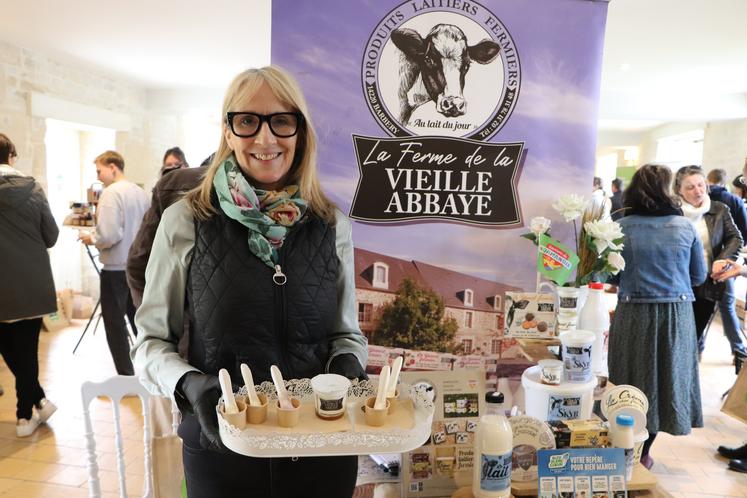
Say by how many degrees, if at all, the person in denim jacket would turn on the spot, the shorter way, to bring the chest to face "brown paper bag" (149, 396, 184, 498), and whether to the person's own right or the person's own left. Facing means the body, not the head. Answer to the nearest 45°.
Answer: approximately 135° to the person's own left

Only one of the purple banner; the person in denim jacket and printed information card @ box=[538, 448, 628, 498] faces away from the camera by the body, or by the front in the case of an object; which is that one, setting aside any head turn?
the person in denim jacket

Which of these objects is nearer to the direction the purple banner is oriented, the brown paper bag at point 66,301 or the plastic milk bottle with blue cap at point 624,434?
the plastic milk bottle with blue cap

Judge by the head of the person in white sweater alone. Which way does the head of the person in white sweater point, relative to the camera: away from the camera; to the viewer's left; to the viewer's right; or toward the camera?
to the viewer's left

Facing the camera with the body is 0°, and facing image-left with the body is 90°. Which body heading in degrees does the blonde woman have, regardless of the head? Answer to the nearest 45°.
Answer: approximately 0°

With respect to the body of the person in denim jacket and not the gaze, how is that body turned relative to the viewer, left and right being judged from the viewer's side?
facing away from the viewer

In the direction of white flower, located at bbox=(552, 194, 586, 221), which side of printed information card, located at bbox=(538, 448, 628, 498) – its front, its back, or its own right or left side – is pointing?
back

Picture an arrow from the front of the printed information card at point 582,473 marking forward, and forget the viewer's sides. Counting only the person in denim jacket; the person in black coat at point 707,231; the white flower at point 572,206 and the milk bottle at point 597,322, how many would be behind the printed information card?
4
